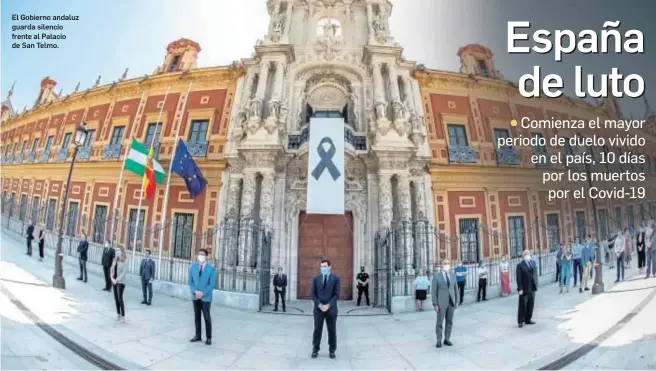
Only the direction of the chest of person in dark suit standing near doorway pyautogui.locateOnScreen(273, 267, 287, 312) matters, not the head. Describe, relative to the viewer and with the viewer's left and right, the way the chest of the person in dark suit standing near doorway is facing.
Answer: facing the viewer

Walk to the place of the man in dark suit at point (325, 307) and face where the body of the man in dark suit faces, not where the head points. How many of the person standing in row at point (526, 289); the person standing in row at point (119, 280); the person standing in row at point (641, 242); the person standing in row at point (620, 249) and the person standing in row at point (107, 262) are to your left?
3

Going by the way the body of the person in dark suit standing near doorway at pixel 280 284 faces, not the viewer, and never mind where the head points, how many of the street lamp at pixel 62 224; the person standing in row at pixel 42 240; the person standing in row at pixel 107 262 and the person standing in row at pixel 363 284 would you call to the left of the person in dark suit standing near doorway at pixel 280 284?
1

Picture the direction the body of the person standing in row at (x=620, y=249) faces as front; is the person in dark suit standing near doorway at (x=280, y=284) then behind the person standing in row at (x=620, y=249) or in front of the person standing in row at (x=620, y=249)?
in front

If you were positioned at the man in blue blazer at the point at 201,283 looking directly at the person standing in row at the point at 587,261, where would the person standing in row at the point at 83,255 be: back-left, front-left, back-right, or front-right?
back-left

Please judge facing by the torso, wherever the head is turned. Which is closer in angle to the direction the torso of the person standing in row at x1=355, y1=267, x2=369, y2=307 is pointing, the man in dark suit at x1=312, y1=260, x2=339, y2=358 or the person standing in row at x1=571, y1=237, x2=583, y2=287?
the man in dark suit

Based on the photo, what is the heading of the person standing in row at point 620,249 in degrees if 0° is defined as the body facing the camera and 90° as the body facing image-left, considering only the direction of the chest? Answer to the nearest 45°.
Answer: approximately 45°

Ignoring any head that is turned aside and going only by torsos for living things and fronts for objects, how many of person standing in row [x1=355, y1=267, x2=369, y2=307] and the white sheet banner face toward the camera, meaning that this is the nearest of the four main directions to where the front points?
2

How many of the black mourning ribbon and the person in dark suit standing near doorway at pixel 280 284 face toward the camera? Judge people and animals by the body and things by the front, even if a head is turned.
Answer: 2

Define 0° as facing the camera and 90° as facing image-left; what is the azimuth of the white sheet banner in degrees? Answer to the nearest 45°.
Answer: approximately 0°

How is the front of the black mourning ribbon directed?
toward the camera

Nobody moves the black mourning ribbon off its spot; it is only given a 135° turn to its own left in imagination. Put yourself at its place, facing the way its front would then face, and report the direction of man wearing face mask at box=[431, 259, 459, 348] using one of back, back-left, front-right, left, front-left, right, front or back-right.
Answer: right
